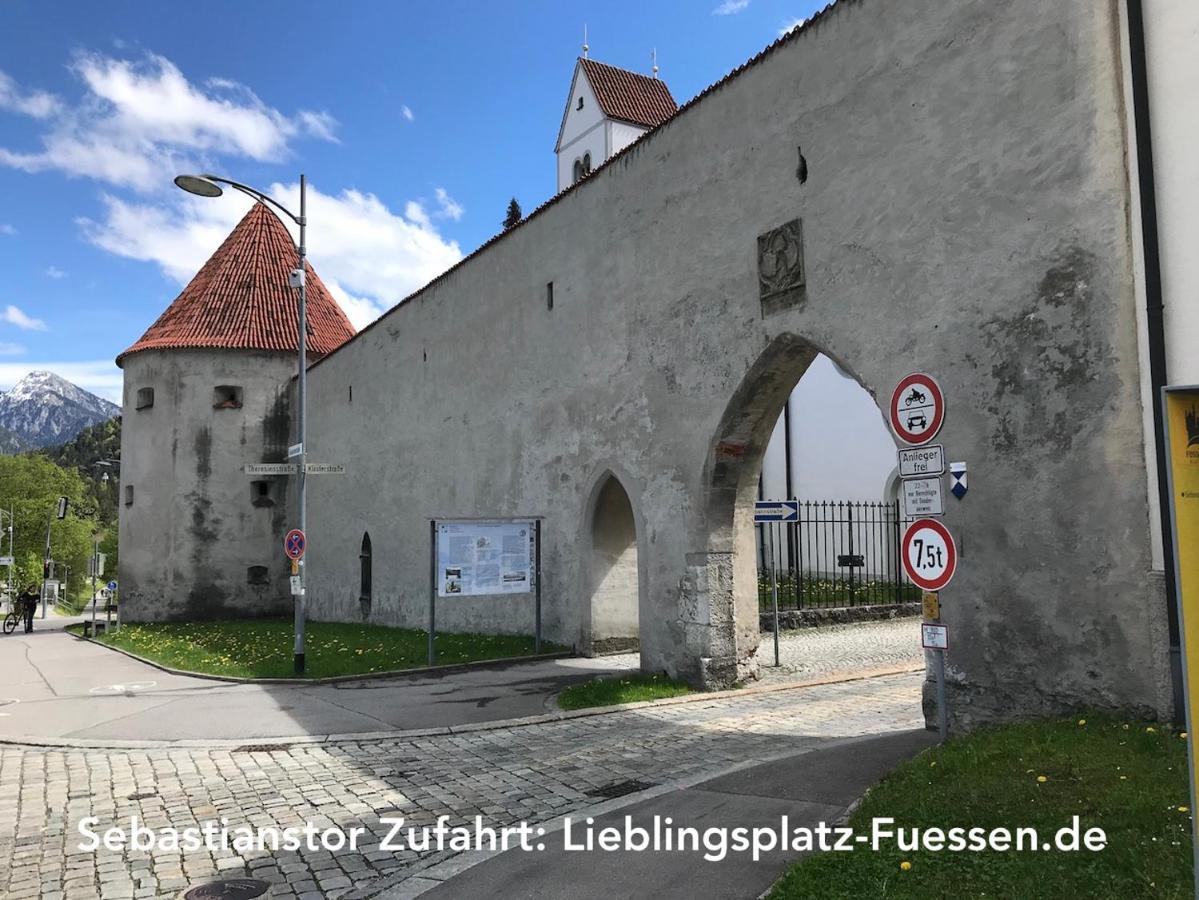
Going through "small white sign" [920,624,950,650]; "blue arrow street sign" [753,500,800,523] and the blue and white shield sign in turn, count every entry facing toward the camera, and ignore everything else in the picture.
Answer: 3

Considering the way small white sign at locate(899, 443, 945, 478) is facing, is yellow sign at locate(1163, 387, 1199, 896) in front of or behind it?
in front

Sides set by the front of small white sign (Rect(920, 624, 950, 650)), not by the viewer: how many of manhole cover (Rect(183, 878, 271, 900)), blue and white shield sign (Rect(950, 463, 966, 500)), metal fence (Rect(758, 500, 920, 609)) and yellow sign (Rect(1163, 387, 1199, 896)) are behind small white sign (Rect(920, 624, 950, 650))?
2

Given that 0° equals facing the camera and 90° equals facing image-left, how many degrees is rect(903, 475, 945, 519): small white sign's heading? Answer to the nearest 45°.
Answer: approximately 0°

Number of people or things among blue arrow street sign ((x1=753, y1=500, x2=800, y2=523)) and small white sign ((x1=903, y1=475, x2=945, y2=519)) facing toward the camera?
2

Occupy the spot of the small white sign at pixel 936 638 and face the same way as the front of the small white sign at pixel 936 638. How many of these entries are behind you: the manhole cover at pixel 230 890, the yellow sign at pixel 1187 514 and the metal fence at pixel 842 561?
1

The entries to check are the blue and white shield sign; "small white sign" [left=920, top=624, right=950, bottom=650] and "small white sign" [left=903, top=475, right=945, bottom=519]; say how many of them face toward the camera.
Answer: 3

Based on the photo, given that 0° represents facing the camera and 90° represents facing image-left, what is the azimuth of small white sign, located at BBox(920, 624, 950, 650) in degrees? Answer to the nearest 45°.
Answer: approximately 0°

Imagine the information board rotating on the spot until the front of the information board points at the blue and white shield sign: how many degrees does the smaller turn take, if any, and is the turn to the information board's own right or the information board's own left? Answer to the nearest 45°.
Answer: approximately 45° to the information board's own left
